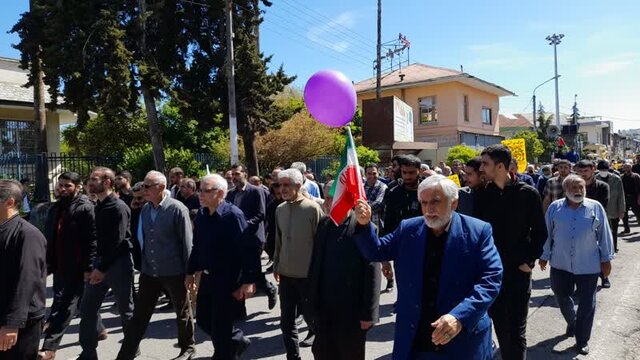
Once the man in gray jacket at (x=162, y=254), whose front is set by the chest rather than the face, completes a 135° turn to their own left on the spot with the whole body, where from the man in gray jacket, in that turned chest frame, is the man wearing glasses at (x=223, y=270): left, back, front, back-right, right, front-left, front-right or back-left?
front-right

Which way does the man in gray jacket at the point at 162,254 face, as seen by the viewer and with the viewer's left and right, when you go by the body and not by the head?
facing the viewer and to the left of the viewer

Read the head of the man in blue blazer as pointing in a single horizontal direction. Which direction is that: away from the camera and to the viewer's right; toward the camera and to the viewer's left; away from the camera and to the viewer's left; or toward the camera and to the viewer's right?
toward the camera and to the viewer's left

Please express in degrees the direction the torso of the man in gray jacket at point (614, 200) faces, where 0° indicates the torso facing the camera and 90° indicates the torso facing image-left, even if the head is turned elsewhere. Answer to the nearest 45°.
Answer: approximately 45°

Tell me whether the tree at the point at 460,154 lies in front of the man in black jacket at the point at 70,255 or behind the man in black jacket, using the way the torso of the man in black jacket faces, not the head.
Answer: behind

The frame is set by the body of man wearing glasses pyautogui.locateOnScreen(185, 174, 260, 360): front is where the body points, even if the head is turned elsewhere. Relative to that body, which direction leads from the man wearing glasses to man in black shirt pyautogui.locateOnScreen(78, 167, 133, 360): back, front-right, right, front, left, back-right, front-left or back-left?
right

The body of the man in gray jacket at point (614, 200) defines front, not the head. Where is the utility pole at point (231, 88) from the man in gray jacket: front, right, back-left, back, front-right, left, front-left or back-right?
front-right

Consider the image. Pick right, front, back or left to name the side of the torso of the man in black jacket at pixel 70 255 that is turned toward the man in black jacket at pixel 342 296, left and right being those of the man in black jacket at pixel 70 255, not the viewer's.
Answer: left

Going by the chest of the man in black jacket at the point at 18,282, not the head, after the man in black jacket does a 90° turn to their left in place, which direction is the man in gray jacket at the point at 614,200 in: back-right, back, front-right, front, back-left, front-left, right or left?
left

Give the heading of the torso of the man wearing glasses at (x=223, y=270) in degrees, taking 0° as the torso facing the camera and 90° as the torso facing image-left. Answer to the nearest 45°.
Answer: approximately 45°

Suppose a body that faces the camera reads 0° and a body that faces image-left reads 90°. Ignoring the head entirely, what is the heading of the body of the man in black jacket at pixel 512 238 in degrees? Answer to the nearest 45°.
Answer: approximately 45°

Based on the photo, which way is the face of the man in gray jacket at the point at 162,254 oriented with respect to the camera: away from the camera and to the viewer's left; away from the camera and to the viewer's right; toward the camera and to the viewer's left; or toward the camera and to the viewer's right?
toward the camera and to the viewer's left

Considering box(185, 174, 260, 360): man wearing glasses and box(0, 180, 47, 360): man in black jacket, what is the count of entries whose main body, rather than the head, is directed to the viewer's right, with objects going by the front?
0
